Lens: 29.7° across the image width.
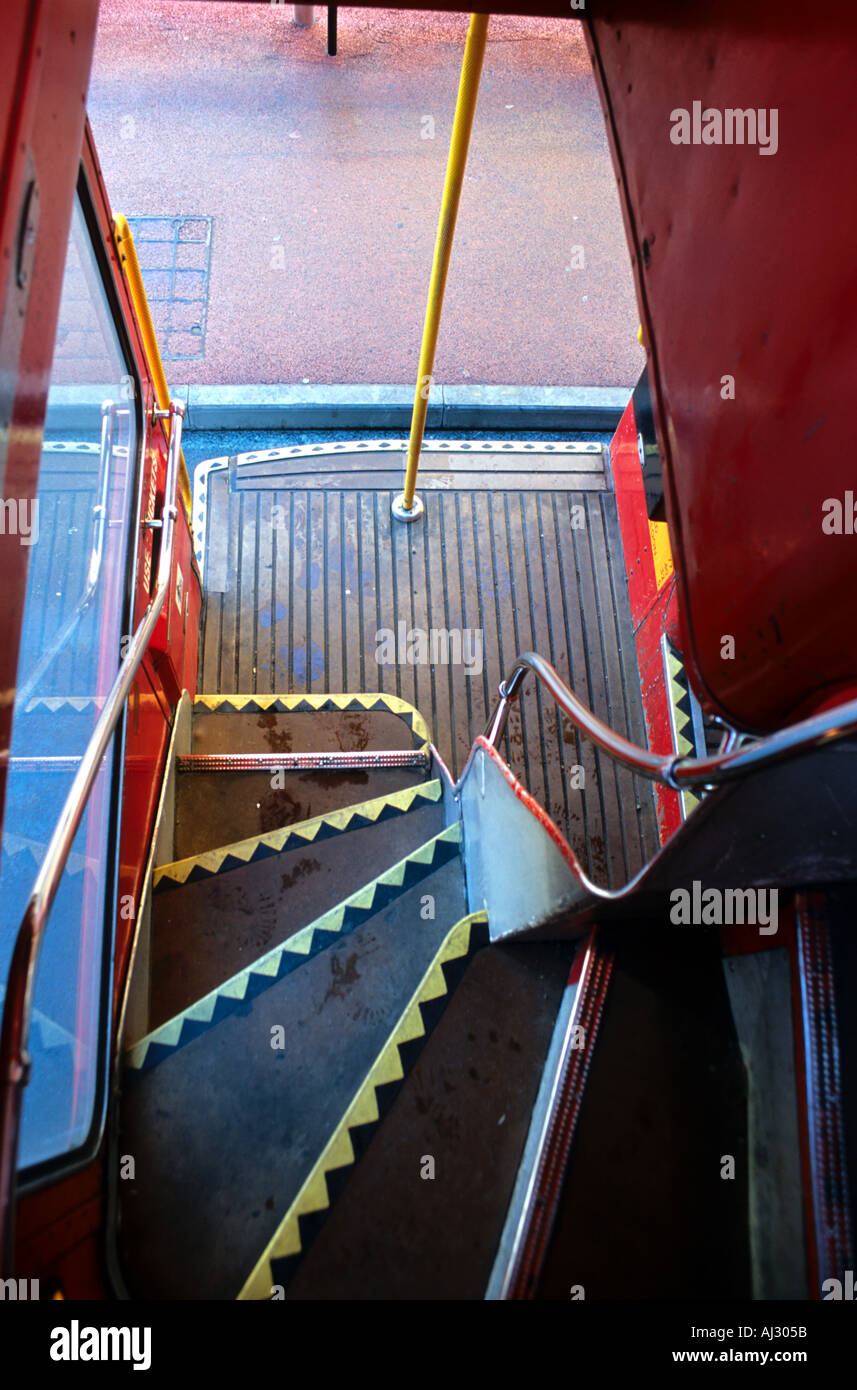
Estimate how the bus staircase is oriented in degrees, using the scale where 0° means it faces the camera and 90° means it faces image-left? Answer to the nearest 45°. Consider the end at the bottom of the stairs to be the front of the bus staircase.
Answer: approximately 180°
